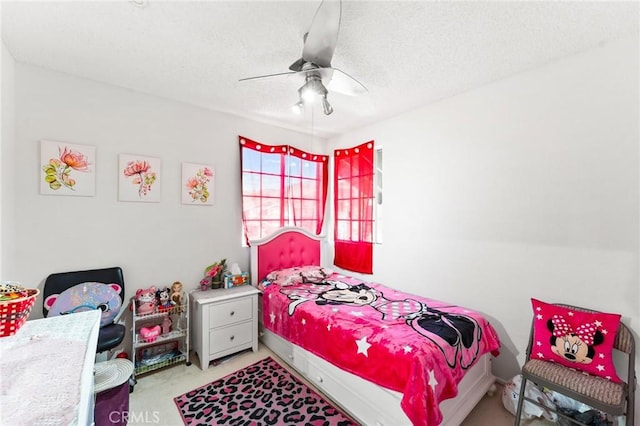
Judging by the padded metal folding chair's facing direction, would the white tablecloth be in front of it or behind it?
in front

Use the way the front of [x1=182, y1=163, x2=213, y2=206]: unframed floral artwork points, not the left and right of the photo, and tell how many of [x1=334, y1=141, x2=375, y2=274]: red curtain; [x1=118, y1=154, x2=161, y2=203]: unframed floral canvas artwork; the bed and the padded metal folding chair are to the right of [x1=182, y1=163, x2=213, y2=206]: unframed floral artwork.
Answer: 1

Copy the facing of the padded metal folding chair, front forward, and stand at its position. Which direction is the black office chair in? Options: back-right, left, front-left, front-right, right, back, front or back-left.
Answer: front

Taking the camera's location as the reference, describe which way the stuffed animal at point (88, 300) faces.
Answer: facing the viewer

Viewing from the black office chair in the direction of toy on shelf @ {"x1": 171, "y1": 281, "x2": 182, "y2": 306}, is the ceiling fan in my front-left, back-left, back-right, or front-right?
front-right

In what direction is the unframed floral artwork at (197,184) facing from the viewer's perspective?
toward the camera

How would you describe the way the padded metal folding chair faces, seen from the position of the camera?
facing the viewer and to the left of the viewer

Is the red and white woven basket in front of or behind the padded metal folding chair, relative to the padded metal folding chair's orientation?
in front

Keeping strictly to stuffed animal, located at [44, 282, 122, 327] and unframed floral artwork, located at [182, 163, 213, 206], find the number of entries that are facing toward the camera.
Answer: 2

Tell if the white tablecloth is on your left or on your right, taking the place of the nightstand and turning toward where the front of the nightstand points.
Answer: on your right

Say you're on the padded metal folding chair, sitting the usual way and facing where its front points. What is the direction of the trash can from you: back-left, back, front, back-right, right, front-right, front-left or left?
front

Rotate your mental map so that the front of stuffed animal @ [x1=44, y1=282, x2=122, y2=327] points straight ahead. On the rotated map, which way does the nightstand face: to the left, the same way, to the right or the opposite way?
the same way

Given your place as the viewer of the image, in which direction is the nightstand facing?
facing the viewer and to the right of the viewer

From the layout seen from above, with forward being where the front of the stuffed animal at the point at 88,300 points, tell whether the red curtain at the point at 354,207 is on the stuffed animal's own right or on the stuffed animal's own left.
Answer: on the stuffed animal's own left
